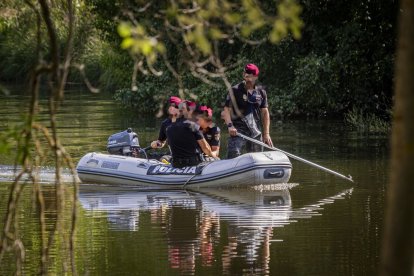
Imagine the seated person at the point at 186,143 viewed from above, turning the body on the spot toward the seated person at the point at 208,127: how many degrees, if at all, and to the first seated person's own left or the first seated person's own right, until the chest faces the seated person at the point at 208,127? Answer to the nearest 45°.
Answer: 0° — they already face them

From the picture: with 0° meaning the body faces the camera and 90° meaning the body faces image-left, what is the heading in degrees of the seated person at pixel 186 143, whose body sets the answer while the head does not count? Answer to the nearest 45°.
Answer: approximately 225°

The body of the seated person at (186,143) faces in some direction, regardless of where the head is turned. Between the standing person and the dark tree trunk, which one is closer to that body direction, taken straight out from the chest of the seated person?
the standing person

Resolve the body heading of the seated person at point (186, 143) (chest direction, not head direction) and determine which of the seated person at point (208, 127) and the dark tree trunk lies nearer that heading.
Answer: the seated person

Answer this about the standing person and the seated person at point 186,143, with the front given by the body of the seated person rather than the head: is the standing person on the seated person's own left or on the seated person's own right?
on the seated person's own right

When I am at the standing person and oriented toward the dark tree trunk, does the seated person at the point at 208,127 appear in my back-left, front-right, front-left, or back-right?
back-right

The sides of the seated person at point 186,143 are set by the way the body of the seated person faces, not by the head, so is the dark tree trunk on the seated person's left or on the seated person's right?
on the seated person's right

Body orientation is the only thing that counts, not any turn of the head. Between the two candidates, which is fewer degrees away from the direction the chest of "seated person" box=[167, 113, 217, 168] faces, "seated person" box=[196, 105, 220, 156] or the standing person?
the seated person
